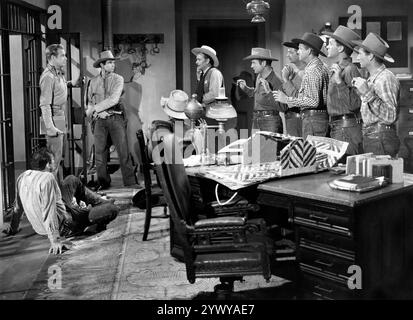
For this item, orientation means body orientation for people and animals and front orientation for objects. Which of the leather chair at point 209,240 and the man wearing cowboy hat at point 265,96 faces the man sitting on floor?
the man wearing cowboy hat

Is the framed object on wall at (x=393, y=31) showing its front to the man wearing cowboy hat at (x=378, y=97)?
yes

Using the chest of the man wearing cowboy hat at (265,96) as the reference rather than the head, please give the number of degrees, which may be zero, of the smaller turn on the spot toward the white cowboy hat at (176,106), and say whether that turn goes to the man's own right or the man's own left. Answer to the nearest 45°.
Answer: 0° — they already face it

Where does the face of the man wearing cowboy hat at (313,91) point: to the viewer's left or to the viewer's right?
to the viewer's left

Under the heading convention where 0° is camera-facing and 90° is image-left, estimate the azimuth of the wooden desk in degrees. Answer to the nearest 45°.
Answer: approximately 45°

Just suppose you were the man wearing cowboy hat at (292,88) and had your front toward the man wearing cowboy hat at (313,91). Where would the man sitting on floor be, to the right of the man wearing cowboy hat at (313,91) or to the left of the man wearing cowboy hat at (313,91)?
right

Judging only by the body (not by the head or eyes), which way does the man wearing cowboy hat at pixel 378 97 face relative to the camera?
to the viewer's left

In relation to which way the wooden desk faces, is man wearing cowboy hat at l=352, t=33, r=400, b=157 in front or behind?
behind

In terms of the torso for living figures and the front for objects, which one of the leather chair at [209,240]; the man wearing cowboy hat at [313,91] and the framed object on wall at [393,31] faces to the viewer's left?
the man wearing cowboy hat

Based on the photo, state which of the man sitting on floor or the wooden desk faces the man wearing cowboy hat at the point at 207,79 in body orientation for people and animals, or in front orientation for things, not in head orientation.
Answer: the man sitting on floor
